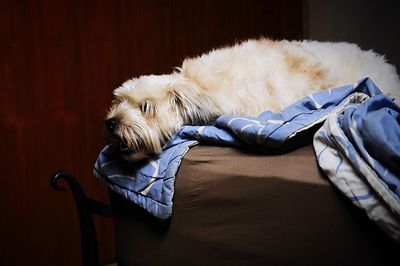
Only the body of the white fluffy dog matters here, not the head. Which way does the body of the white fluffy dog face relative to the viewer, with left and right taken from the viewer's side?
facing to the left of the viewer

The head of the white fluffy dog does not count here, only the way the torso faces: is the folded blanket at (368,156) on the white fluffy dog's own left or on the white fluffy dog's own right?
on the white fluffy dog's own left
